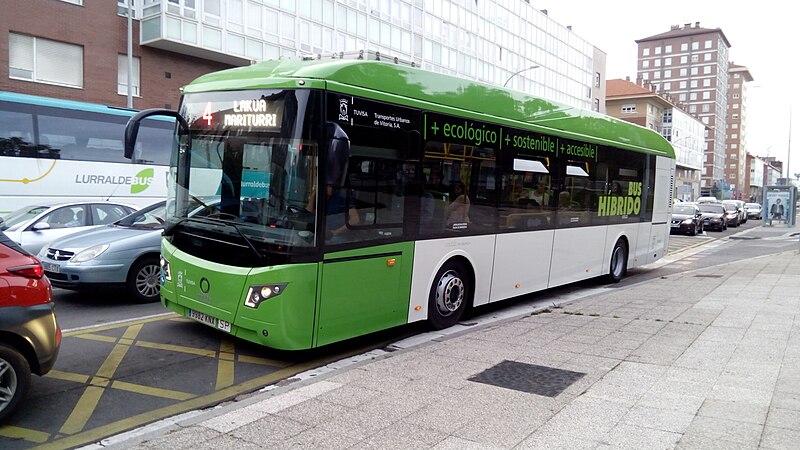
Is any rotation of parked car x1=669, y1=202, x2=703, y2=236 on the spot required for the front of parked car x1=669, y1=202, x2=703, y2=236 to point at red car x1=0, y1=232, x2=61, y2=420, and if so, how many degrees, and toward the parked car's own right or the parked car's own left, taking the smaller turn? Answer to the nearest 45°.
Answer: approximately 45° to the parked car's own left

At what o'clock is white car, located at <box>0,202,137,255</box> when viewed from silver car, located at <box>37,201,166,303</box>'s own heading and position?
The white car is roughly at 4 o'clock from the silver car.

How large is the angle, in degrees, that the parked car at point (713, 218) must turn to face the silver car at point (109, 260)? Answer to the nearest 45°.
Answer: approximately 45° to its left

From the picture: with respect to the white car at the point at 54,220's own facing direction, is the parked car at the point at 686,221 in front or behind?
behind

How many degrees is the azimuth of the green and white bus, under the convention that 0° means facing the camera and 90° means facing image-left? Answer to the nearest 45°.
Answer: approximately 45°

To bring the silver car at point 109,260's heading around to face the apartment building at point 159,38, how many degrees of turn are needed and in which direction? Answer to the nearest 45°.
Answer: approximately 135° to its right
